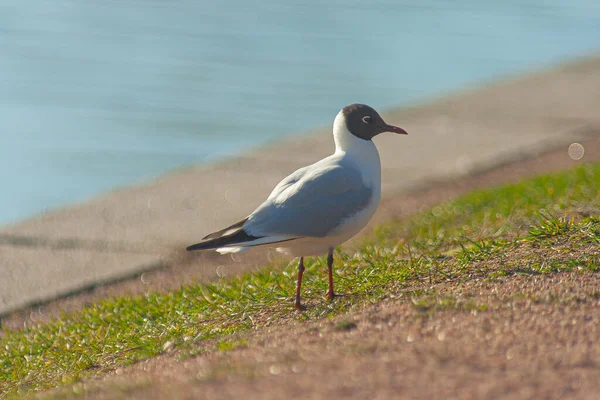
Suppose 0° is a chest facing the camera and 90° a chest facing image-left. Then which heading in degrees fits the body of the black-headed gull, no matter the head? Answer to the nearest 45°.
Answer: approximately 270°
